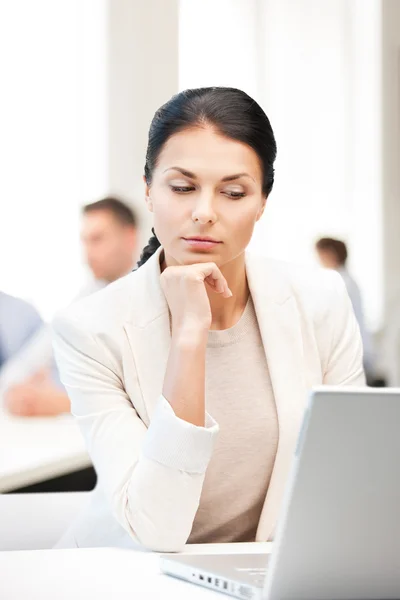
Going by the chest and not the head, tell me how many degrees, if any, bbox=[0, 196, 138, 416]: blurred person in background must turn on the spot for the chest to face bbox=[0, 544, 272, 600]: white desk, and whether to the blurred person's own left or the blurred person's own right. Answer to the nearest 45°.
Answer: approximately 45° to the blurred person's own left

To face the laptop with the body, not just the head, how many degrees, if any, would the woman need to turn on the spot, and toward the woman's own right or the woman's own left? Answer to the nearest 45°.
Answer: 0° — they already face it

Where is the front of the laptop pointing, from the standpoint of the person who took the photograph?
facing away from the viewer and to the left of the viewer

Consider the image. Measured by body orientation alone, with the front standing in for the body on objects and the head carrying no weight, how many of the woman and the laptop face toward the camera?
1
